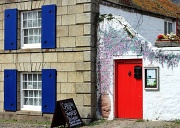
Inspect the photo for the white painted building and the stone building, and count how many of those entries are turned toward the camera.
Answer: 2

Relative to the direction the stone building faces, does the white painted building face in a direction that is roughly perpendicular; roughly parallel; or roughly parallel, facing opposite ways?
roughly parallel

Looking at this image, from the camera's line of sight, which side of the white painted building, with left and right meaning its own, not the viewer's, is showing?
front

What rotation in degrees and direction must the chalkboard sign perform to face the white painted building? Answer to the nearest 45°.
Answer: approximately 45° to its left

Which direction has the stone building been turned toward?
toward the camera

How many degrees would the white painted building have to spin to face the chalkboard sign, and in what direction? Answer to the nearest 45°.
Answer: approximately 90° to its right

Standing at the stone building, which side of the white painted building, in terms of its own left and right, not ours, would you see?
right
